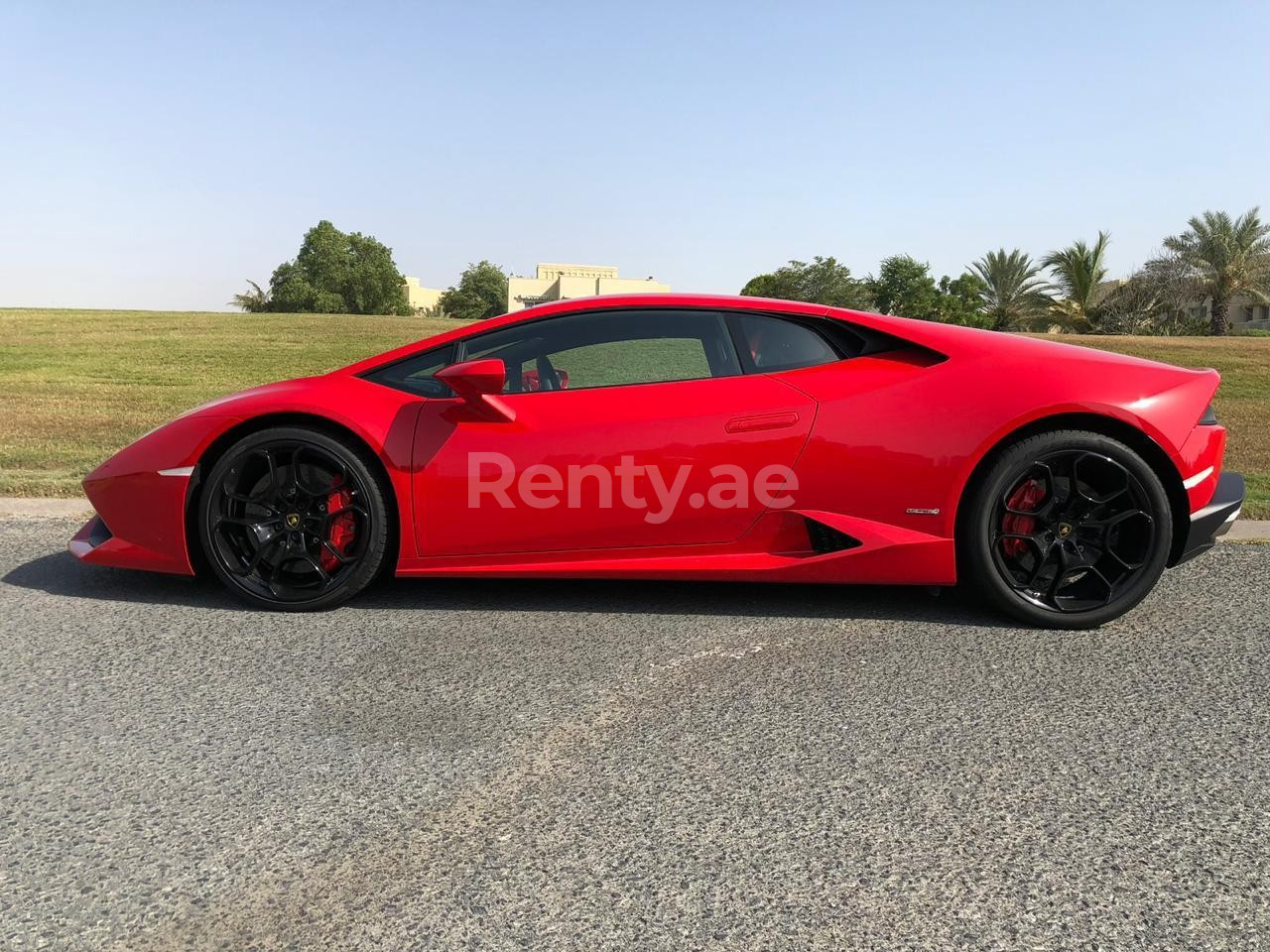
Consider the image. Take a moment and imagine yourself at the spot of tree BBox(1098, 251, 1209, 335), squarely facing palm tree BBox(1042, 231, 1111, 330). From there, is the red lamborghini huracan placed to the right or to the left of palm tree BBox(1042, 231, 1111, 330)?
left

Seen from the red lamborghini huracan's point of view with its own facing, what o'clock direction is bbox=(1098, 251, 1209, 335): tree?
The tree is roughly at 4 o'clock from the red lamborghini huracan.

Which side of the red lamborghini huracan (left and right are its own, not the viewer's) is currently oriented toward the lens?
left

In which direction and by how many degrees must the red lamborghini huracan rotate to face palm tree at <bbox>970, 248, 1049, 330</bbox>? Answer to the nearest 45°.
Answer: approximately 90° to its right

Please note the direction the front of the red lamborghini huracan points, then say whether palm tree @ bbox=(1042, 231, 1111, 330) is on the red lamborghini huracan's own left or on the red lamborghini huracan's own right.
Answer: on the red lamborghini huracan's own right

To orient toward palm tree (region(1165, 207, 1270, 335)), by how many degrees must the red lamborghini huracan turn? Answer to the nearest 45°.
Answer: approximately 135° to its right
